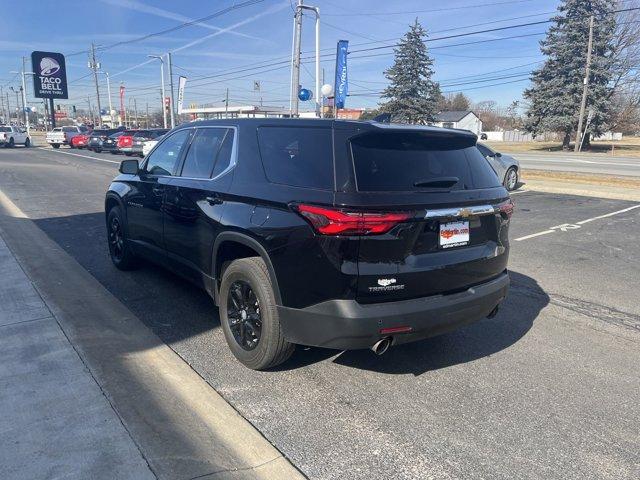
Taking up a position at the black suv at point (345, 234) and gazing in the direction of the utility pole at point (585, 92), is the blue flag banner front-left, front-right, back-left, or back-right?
front-left

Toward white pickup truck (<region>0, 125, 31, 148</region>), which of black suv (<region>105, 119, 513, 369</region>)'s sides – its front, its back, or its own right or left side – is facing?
front

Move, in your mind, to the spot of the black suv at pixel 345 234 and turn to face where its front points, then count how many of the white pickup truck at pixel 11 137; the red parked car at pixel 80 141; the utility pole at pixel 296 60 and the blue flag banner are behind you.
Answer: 0

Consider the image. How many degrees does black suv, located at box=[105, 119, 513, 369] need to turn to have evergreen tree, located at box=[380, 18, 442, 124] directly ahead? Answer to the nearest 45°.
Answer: approximately 45° to its right

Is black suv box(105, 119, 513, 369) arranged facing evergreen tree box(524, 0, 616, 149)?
no

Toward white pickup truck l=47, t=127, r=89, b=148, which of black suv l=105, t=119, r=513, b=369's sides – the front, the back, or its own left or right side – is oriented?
front

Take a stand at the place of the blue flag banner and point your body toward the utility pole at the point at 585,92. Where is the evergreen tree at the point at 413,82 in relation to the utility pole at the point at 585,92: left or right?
left

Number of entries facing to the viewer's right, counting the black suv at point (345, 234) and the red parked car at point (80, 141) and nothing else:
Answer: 0

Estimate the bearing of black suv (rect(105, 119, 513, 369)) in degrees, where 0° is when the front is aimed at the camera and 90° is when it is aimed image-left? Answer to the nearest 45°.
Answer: approximately 135°
